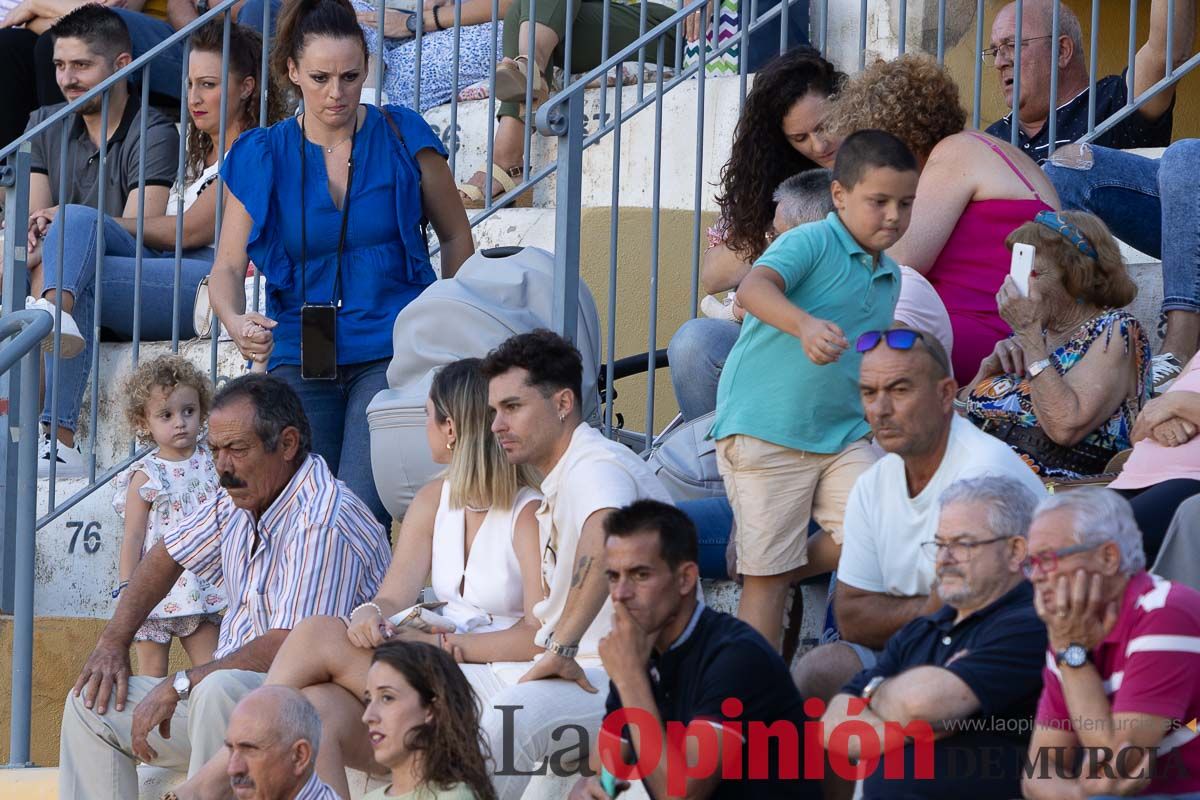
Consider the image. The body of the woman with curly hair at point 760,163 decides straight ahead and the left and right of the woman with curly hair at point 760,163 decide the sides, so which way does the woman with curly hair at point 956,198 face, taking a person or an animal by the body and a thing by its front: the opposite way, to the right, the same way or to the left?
the opposite way

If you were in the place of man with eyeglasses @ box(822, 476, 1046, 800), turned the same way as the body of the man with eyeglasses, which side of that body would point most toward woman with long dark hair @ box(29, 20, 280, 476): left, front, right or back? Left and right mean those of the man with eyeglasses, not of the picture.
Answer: right

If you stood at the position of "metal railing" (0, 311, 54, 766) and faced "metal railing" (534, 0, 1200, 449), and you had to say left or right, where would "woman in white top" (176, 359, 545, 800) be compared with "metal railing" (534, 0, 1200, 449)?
right

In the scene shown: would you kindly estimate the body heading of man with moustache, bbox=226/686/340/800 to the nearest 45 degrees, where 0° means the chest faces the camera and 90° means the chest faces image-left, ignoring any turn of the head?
approximately 45°

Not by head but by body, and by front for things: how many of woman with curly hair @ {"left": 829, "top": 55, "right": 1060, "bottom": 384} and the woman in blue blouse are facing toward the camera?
1

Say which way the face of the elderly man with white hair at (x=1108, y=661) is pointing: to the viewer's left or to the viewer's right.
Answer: to the viewer's left

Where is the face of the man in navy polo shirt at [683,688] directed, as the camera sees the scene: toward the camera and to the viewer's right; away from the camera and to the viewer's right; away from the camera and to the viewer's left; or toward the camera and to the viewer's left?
toward the camera and to the viewer's left

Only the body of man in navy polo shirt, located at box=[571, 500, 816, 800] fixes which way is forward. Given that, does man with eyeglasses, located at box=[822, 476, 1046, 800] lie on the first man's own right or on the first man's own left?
on the first man's own left

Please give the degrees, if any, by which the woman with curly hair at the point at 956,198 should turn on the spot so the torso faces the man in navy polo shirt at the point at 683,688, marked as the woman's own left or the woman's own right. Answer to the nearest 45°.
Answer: approximately 135° to the woman's own left

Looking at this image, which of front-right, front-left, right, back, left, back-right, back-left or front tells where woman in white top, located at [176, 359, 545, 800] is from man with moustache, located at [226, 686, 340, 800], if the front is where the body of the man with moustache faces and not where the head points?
back

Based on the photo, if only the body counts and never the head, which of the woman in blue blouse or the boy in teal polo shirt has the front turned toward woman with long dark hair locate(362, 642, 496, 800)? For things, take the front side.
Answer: the woman in blue blouse
